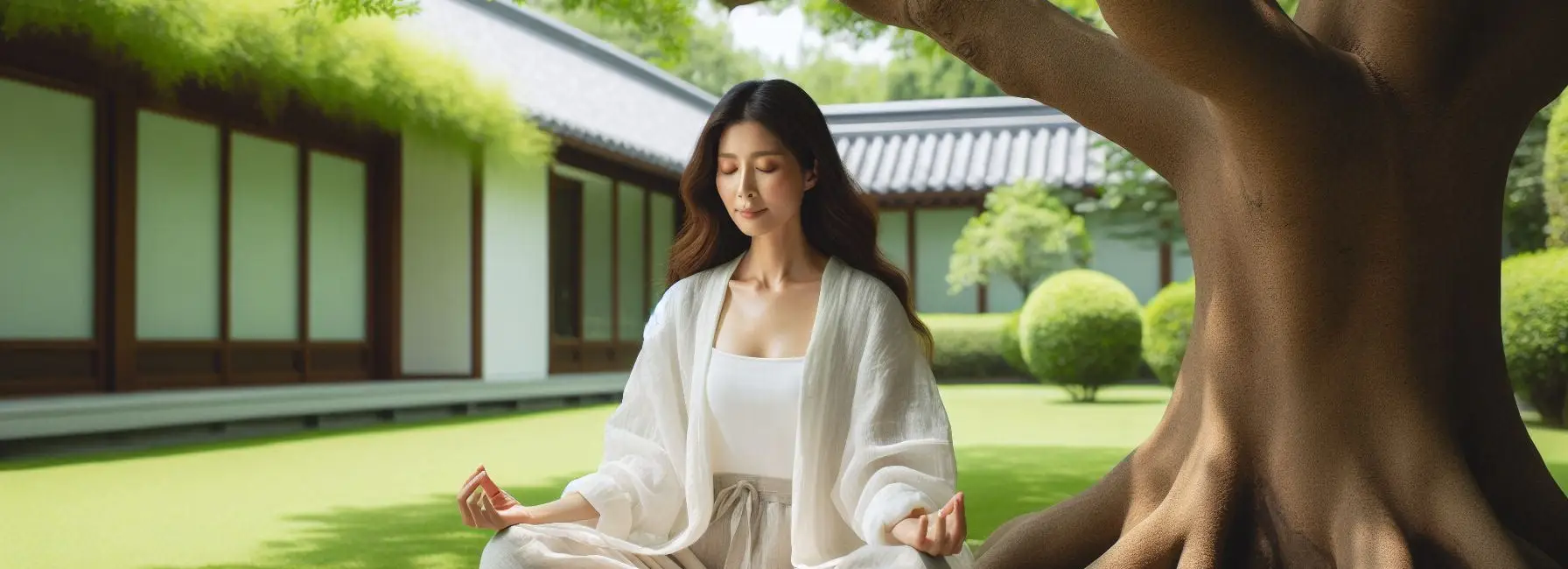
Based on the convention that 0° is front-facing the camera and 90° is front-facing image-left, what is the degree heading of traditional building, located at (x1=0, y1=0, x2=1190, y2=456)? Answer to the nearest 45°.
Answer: approximately 315°

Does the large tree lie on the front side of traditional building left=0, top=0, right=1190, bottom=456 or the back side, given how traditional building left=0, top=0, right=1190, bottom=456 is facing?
on the front side

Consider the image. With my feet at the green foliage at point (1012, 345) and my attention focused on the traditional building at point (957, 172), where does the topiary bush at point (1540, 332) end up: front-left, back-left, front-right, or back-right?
back-right

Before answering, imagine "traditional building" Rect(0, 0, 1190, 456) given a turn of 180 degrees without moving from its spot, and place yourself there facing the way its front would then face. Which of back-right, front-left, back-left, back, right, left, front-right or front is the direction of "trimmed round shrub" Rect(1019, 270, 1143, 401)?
back-right

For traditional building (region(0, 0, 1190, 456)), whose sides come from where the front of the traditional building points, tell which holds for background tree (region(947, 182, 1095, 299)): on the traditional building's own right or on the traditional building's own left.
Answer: on the traditional building's own left

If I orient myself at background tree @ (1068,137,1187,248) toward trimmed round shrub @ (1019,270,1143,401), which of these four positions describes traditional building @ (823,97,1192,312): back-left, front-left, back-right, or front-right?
back-right

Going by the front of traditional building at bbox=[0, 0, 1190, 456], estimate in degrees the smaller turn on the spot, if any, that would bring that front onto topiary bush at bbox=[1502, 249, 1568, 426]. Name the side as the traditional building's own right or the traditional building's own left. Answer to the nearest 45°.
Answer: approximately 45° to the traditional building's own left

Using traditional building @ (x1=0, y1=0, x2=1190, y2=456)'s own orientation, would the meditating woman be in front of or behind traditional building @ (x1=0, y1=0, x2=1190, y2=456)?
in front
